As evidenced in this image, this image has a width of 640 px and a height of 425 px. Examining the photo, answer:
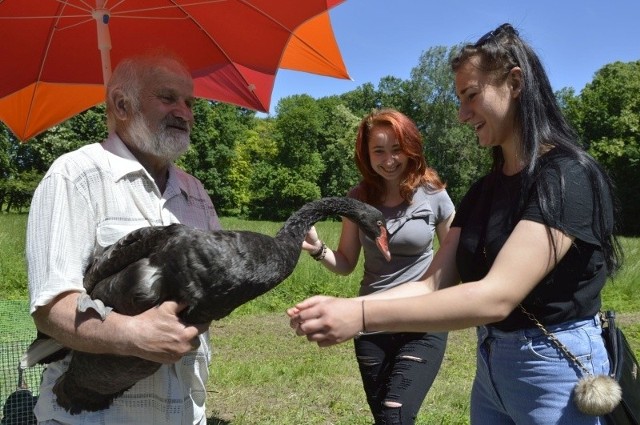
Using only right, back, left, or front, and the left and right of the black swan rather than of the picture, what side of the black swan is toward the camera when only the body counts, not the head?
right

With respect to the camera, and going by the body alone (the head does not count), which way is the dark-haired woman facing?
to the viewer's left

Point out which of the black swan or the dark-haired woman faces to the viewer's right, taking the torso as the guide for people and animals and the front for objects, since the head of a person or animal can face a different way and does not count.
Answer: the black swan

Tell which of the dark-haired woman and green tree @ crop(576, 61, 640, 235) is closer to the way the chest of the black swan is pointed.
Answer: the dark-haired woman

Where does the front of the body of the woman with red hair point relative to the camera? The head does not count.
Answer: toward the camera

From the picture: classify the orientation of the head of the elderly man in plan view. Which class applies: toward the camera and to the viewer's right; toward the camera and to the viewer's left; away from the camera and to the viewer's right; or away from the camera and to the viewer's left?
toward the camera and to the viewer's right

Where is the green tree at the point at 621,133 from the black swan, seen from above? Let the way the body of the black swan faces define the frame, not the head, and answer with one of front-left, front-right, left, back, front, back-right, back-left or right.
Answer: front-left

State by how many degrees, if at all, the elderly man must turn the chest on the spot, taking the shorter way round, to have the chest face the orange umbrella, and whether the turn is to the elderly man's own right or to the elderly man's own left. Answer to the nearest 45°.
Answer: approximately 135° to the elderly man's own left

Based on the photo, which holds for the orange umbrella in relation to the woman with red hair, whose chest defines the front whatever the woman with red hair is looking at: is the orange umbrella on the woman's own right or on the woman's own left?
on the woman's own right

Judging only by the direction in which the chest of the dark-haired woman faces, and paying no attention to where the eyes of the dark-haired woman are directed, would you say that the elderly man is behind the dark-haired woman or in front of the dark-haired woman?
in front

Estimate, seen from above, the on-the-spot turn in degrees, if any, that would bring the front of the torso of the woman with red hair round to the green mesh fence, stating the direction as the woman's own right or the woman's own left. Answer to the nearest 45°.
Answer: approximately 90° to the woman's own right

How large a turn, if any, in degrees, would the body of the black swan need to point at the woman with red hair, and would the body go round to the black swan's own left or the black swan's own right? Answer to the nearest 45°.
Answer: approximately 45° to the black swan's own left

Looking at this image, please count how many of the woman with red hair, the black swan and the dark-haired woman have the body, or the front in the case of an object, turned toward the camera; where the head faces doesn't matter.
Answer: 1

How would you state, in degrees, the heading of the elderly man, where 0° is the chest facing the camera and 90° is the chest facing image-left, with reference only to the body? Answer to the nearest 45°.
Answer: approximately 315°
